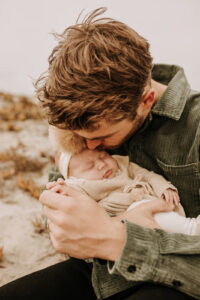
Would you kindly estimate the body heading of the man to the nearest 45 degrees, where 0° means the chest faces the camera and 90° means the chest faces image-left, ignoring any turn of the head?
approximately 45°
